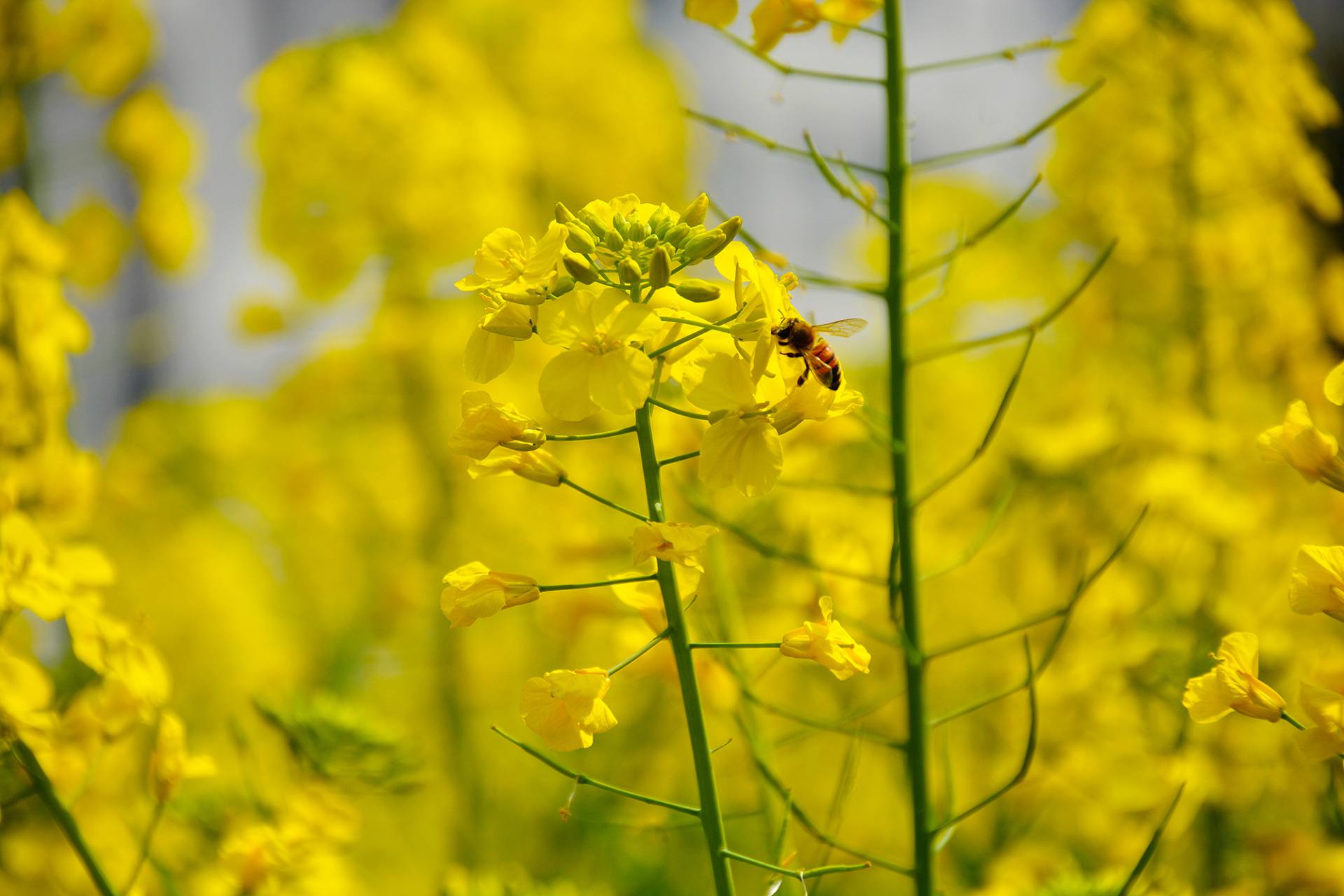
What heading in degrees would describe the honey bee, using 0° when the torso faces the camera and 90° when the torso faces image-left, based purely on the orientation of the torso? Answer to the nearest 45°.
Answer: approximately 90°

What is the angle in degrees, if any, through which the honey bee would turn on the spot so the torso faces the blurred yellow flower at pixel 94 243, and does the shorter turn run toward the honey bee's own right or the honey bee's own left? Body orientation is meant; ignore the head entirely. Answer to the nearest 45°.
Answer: approximately 45° to the honey bee's own right
